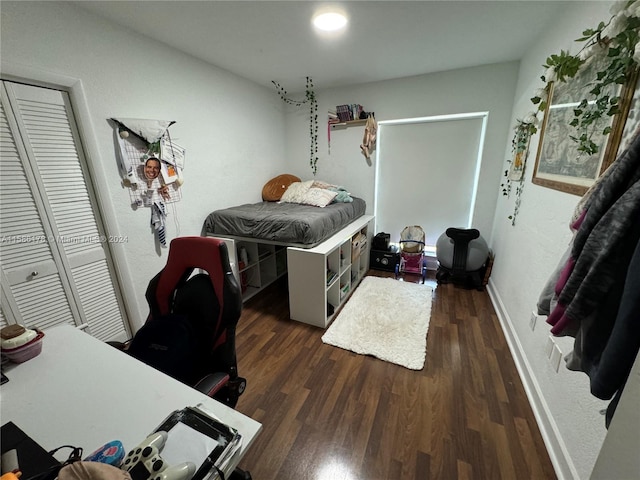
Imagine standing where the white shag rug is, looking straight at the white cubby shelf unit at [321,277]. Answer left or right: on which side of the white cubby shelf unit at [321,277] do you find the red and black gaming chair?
left

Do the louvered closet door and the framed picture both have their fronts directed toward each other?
yes

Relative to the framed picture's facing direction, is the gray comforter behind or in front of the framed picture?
in front

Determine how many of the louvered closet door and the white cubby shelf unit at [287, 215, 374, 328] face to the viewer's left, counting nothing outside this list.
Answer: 0

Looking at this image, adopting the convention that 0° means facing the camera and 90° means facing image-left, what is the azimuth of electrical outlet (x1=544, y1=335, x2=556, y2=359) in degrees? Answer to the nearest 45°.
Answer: approximately 45°

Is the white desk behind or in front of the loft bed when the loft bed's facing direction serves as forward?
in front
